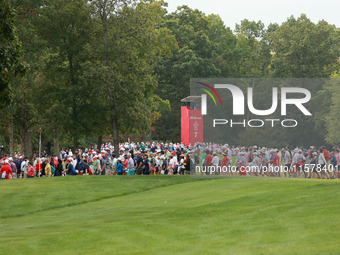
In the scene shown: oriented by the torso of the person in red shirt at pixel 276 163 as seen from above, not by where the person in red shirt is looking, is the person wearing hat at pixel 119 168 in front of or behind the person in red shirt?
in front
